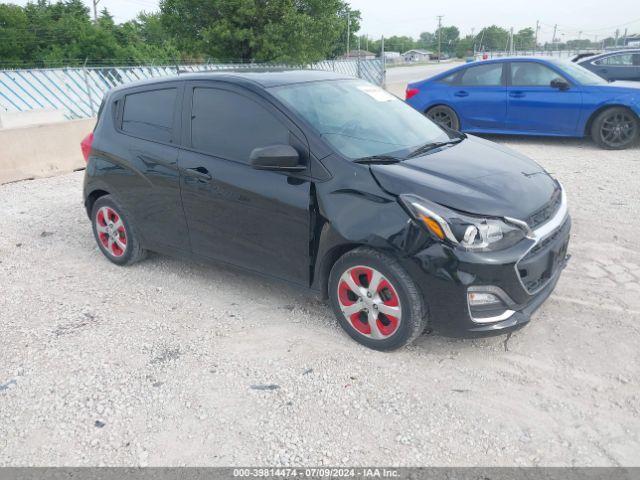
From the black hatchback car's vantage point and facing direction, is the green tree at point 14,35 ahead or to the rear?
to the rear

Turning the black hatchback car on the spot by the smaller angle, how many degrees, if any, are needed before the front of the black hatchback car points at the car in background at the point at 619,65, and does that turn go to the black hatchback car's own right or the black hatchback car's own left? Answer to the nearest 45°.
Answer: approximately 90° to the black hatchback car's own left

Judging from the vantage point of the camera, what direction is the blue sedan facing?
facing to the right of the viewer

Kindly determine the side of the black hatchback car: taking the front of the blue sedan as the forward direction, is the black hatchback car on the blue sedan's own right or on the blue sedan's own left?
on the blue sedan's own right

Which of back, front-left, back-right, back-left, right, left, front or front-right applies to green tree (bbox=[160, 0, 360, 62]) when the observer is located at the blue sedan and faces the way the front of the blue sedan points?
back-left
